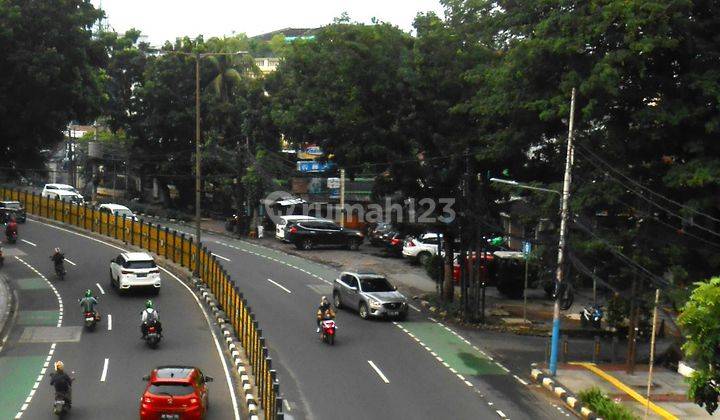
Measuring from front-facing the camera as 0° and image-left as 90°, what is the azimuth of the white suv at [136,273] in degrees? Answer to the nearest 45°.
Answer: approximately 135°

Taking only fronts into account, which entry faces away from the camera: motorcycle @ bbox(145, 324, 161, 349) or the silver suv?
the motorcycle

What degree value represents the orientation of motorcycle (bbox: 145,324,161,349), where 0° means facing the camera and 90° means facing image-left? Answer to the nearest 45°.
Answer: approximately 180°

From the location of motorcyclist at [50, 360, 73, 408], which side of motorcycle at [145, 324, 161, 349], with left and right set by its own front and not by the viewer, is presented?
back

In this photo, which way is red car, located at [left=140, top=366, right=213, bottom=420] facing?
away from the camera

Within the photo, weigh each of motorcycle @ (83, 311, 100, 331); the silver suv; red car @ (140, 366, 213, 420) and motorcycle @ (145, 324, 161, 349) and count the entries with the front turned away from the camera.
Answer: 3

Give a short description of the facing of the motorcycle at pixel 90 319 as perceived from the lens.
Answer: facing away from the viewer

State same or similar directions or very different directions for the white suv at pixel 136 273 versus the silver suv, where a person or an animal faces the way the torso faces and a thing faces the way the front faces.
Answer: very different directions

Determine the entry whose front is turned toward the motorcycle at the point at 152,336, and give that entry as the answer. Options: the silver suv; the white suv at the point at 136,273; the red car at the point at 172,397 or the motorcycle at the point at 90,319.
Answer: the red car

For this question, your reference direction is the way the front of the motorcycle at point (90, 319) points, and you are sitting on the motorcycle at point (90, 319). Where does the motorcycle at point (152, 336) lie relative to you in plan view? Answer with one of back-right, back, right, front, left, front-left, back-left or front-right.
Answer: back-right
